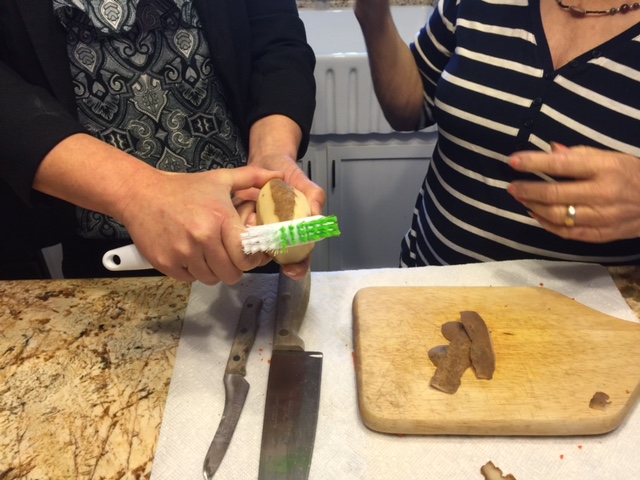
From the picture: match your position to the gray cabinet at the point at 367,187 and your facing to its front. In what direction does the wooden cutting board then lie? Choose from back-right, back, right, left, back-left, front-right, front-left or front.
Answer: front

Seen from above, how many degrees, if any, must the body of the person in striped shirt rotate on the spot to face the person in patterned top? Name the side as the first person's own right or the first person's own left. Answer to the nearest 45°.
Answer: approximately 45° to the first person's own right

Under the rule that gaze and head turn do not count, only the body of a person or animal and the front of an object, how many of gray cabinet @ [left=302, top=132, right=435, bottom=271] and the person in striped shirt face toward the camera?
2

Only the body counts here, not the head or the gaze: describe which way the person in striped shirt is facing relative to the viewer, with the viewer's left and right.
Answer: facing the viewer

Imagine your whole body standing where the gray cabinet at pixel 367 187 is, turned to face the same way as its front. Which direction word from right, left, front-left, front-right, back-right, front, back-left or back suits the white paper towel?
front

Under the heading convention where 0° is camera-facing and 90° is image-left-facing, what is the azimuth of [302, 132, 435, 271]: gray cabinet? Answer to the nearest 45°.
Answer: approximately 0°

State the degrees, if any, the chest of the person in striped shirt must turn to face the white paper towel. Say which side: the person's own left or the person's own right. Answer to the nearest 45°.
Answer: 0° — they already face it

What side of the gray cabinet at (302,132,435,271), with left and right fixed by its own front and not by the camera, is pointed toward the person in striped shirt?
front
